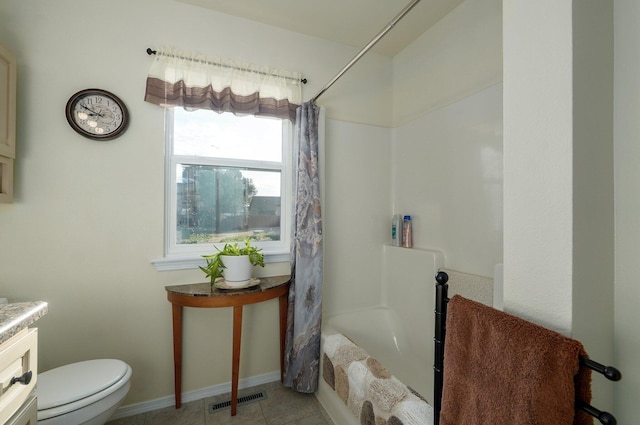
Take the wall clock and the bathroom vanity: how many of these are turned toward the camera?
1

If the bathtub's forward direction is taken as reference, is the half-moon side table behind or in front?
in front

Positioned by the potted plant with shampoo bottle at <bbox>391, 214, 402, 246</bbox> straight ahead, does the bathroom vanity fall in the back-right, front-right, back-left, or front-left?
back-right

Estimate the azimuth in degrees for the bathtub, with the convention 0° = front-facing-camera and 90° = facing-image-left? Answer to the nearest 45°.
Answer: approximately 45°

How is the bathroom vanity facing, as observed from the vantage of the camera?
facing to the right of the viewer

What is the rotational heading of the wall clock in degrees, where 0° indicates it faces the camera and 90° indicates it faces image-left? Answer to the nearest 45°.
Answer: approximately 0°
